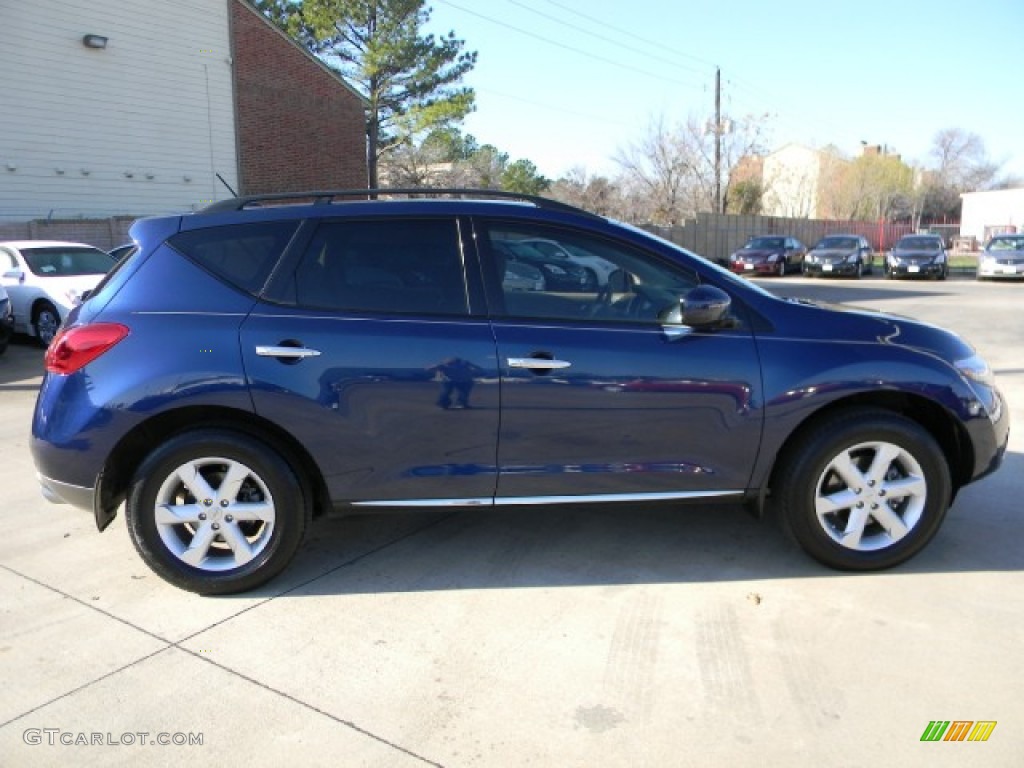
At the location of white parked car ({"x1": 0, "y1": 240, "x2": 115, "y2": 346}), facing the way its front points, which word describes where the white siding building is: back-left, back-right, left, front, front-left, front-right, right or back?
back-left

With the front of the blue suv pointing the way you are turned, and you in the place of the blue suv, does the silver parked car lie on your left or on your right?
on your left

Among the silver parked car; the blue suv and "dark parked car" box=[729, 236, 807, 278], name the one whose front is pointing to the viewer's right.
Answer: the blue suv

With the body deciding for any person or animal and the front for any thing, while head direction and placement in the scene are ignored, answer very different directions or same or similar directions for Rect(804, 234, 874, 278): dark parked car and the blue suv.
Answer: very different directions

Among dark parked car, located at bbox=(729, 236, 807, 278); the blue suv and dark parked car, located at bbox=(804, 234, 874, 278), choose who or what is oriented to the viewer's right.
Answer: the blue suv

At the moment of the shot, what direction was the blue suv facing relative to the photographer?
facing to the right of the viewer

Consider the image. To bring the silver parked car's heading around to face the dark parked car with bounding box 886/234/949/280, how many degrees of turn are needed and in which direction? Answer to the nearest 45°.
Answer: approximately 90° to its right

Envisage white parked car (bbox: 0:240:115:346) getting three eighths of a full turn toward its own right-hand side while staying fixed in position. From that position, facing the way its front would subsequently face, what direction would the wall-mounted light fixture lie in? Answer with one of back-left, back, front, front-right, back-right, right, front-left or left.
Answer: right

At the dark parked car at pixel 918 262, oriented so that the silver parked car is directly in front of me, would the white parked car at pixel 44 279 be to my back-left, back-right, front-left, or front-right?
back-right
